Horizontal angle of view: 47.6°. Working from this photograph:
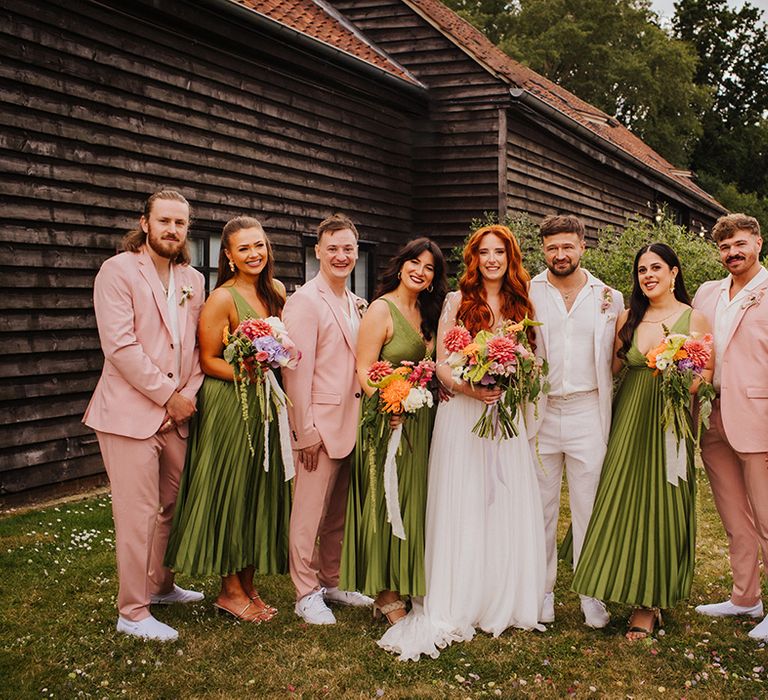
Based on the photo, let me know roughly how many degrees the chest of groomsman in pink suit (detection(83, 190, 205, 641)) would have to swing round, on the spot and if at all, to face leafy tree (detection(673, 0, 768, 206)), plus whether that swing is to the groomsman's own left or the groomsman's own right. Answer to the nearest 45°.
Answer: approximately 90° to the groomsman's own left

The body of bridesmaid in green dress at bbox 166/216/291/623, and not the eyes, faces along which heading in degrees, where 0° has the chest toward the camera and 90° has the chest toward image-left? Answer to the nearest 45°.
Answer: approximately 315°

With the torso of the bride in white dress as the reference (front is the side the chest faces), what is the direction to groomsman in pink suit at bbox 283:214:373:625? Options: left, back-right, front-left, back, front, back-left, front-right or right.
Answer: right

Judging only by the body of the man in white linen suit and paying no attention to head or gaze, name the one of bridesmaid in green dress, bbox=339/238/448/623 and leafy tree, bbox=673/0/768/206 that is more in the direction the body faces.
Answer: the bridesmaid in green dress

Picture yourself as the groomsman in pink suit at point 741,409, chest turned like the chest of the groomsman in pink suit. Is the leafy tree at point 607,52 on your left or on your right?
on your right

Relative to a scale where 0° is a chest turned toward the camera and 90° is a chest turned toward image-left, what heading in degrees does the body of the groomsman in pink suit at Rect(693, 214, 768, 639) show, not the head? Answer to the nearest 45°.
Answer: approximately 45°

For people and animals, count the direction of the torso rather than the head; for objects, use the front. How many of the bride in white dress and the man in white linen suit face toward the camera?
2

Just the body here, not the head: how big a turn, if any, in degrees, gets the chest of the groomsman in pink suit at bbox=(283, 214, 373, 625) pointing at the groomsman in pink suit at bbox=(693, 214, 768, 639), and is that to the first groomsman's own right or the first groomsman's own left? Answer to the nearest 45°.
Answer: approximately 45° to the first groomsman's own left
